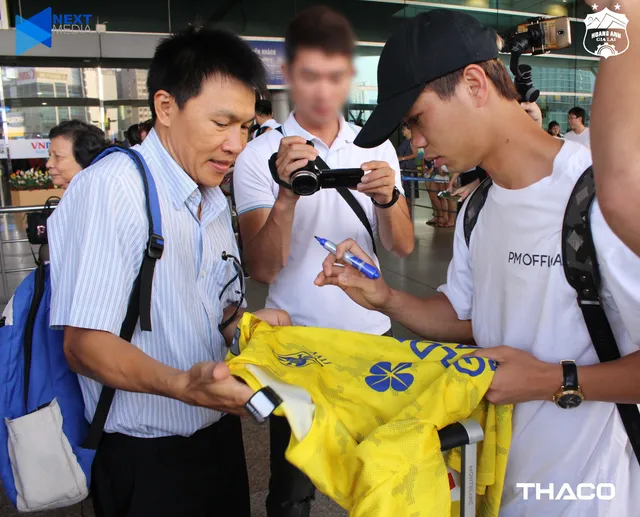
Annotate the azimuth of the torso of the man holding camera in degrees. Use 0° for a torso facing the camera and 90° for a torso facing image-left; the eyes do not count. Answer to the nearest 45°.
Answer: approximately 0°

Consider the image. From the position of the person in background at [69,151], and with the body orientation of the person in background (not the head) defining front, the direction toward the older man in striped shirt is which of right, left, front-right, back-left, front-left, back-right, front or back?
front-left

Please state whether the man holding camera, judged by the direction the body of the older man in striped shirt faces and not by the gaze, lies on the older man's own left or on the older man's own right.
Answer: on the older man's own left

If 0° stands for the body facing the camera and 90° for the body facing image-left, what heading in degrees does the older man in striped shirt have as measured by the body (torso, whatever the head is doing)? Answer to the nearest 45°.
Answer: approximately 315°

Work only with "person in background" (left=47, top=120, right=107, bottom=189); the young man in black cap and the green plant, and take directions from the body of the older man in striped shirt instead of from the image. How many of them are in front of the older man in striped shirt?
1

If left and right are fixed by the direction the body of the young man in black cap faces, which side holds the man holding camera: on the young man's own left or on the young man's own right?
on the young man's own right

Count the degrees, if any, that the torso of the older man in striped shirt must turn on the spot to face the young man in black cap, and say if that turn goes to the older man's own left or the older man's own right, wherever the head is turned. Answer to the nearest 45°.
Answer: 0° — they already face them

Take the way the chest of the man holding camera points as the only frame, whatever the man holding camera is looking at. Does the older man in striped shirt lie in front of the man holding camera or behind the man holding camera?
in front

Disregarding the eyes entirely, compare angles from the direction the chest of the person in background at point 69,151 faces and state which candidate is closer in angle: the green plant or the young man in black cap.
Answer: the green plant

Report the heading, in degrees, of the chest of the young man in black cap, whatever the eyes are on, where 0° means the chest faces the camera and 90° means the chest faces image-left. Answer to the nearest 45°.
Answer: approximately 45°

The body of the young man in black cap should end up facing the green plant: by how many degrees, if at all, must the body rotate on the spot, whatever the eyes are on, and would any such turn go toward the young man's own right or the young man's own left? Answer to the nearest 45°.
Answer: approximately 90° to the young man's own right

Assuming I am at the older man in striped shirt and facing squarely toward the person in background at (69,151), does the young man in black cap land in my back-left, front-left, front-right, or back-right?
back-right
